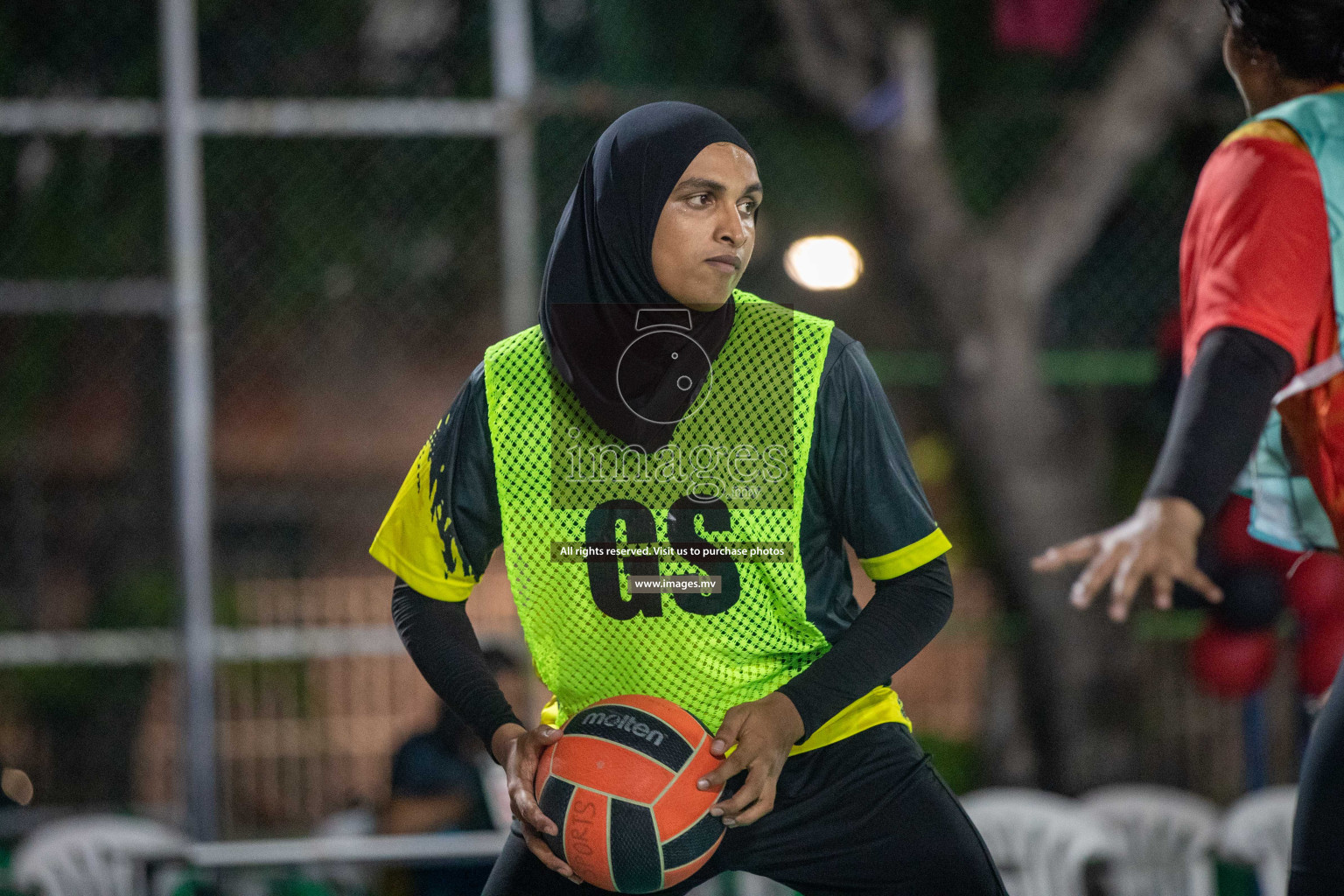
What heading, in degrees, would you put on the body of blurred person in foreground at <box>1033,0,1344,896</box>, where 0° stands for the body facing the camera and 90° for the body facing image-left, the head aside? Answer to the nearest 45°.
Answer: approximately 135°

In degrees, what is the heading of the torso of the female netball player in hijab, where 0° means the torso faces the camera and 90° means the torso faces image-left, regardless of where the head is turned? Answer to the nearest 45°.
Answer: approximately 0°
